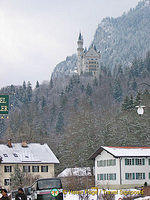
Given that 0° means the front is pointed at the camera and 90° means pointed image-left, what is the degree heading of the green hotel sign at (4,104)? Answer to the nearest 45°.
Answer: approximately 0°
